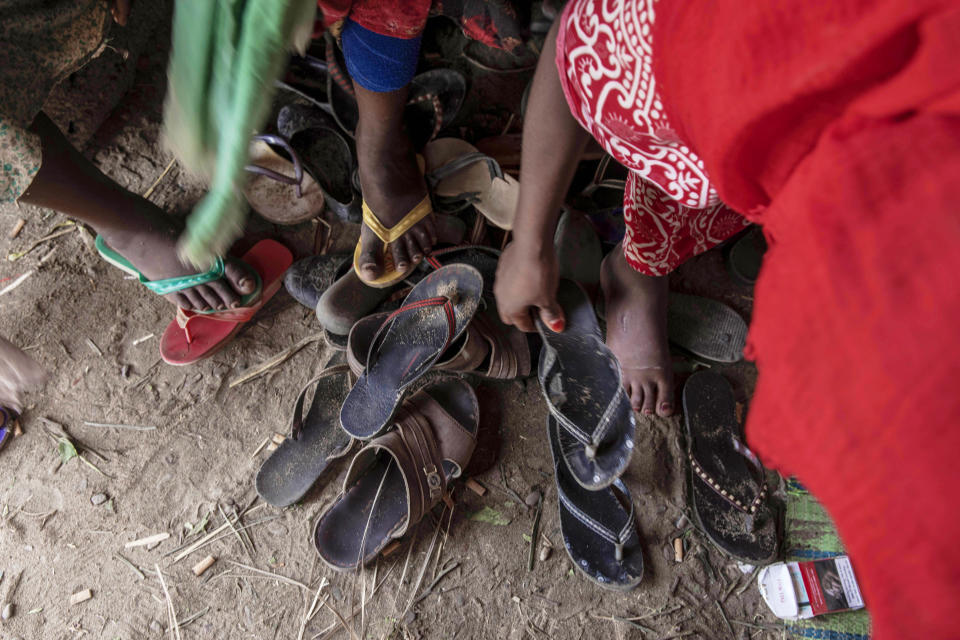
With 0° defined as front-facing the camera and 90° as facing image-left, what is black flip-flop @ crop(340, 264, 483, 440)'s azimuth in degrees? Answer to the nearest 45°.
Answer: approximately 225°

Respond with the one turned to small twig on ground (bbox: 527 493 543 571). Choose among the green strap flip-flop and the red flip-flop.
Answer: the green strap flip-flop

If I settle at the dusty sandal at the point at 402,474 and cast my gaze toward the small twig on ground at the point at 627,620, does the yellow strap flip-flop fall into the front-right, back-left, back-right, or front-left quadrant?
back-left

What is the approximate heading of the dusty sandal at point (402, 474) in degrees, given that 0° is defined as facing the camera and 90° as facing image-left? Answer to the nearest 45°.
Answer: approximately 225°

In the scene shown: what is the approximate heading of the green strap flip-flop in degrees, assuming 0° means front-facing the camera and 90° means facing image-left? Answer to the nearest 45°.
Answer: approximately 315°
